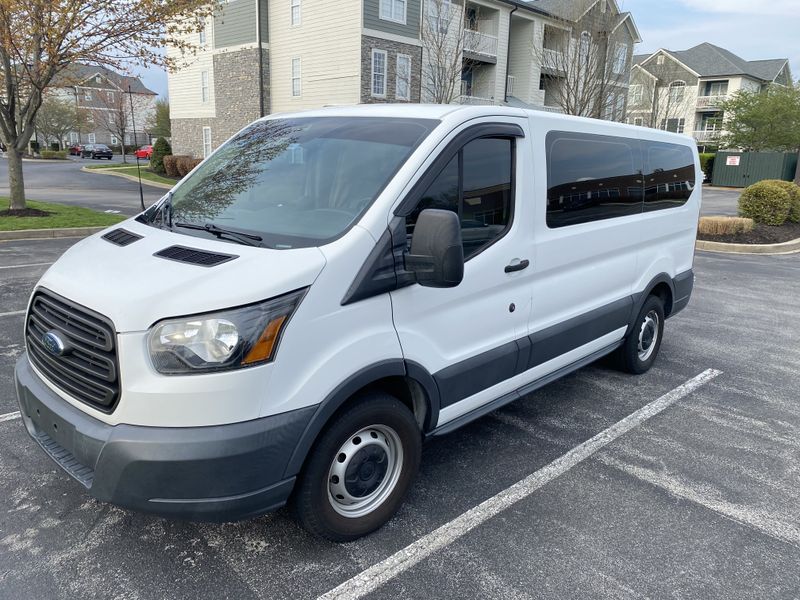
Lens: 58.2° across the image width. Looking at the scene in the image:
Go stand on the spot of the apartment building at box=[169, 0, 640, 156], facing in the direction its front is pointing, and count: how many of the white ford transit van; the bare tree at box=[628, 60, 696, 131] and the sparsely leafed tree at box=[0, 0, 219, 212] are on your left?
1

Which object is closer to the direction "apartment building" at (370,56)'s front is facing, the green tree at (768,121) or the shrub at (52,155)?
the green tree

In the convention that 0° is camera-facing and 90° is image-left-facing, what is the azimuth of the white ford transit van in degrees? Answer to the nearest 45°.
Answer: approximately 45°

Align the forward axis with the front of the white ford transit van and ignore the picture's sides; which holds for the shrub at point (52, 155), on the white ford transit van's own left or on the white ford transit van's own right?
on the white ford transit van's own right

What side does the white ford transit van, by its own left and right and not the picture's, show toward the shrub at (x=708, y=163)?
back

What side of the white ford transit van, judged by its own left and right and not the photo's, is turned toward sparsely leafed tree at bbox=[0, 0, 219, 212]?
right

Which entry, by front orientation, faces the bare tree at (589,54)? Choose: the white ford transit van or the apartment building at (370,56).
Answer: the apartment building

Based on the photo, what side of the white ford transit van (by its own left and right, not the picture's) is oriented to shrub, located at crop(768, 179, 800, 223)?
back

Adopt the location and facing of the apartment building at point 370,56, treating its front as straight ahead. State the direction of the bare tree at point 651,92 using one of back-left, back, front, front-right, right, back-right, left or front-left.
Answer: left

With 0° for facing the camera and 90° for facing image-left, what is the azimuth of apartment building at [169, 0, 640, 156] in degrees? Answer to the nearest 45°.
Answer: approximately 315°

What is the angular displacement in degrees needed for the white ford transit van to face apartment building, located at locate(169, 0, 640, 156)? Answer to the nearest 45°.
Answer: approximately 135° to its right

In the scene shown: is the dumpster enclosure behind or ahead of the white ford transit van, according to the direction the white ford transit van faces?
behind

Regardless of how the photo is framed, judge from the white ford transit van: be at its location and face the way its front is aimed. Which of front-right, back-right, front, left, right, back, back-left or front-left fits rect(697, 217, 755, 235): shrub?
back

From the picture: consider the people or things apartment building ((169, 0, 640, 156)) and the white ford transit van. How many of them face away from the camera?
0

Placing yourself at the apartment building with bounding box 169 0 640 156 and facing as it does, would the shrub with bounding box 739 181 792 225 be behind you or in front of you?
in front
